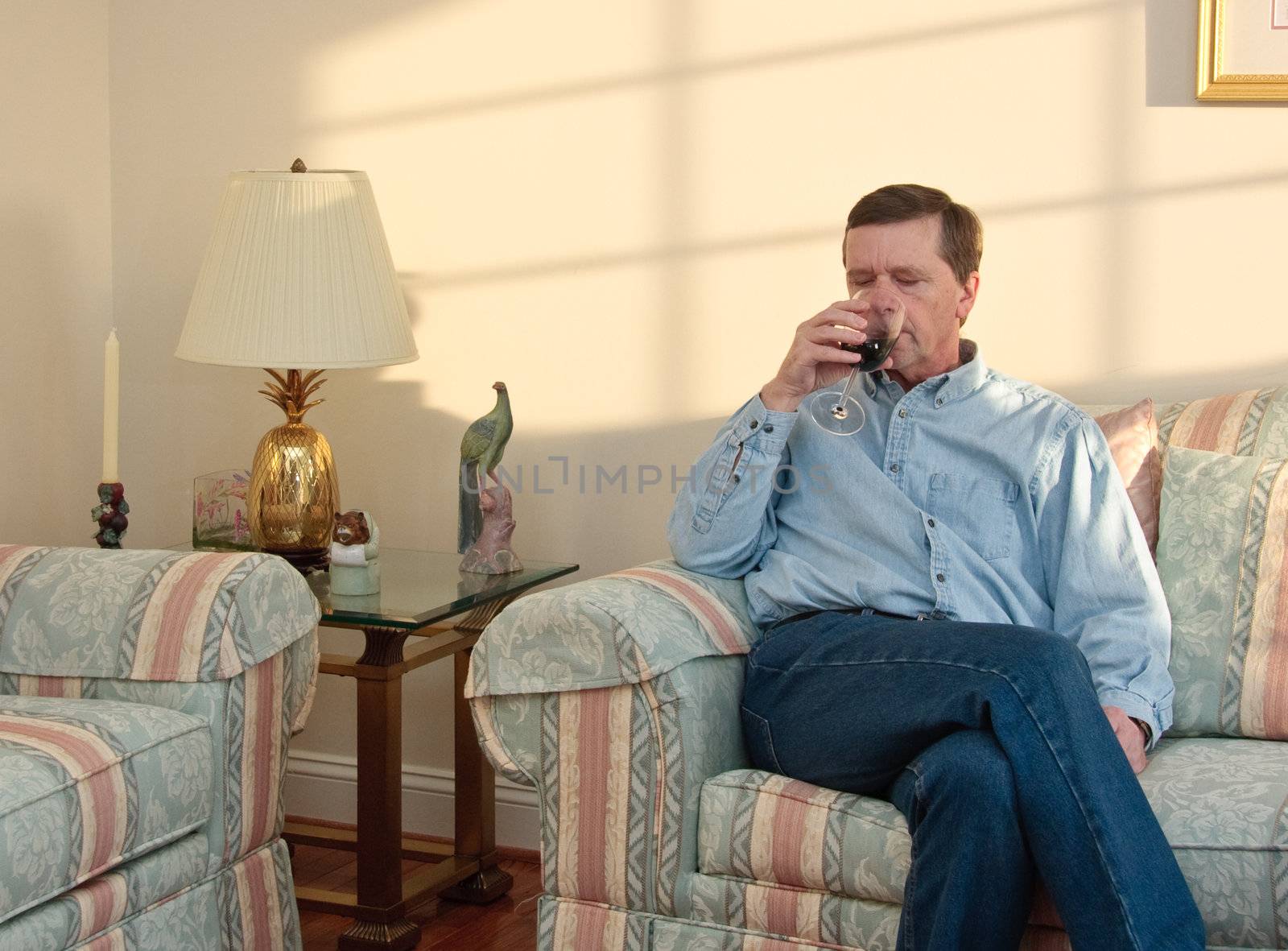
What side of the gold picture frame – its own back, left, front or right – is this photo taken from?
front

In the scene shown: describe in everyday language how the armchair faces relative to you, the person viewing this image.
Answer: facing the viewer and to the right of the viewer

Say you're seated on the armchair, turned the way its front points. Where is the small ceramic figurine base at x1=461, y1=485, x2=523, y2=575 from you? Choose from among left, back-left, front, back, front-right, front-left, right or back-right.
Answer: left

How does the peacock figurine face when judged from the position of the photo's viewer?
facing to the right of the viewer

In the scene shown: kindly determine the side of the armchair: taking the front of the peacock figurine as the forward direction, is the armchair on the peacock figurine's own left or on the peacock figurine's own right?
on the peacock figurine's own right

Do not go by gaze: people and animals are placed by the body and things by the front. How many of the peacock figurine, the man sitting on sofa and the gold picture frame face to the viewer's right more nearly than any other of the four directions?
1

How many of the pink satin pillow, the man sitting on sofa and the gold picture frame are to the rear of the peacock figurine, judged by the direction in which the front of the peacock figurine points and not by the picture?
0

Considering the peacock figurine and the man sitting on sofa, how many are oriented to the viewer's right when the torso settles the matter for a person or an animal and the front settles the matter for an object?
1

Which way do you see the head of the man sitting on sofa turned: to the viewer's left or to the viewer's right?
to the viewer's left

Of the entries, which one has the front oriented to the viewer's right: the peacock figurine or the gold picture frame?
the peacock figurine

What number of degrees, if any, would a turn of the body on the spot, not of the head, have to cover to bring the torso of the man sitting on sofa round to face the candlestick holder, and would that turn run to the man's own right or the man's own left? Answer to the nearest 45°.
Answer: approximately 90° to the man's own right

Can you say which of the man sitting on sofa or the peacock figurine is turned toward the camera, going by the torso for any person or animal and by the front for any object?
the man sitting on sofa

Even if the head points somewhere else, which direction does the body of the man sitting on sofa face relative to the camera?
toward the camera
